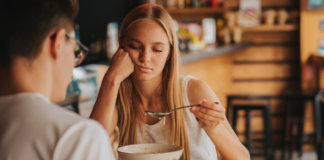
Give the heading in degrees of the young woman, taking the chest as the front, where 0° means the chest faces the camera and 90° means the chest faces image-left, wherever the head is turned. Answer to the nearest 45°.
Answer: approximately 0°

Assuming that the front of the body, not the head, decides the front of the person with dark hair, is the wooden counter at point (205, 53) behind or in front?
in front

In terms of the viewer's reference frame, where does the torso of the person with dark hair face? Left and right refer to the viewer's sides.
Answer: facing away from the viewer and to the right of the viewer

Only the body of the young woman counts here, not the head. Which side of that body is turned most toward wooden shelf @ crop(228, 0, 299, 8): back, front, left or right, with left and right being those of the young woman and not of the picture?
back

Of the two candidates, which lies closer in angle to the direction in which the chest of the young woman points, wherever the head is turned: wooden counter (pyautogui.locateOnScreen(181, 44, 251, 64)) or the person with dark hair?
the person with dark hair

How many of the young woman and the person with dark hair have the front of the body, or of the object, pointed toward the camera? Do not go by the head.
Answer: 1

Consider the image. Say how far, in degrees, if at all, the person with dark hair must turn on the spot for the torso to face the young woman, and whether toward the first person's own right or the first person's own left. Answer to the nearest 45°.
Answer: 0° — they already face them

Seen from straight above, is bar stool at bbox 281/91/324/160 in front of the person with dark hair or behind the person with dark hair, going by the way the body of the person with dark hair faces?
in front

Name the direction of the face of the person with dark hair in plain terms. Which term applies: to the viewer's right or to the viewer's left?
to the viewer's right
